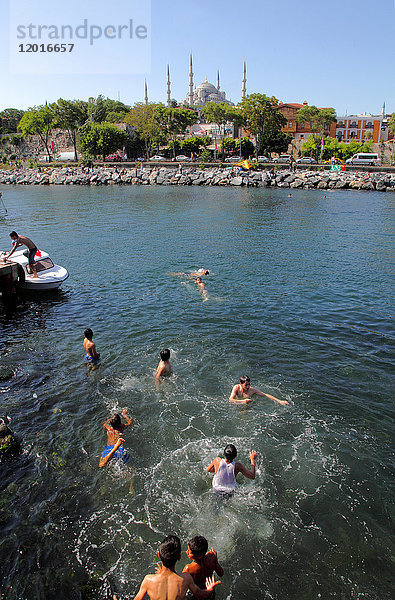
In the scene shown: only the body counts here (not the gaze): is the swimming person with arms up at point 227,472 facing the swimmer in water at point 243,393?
yes

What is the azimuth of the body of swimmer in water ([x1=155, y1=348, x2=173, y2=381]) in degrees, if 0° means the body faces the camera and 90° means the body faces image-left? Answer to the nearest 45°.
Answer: approximately 180°

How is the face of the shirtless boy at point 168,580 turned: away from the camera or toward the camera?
away from the camera

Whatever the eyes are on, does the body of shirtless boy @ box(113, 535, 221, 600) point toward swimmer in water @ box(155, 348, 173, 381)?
yes

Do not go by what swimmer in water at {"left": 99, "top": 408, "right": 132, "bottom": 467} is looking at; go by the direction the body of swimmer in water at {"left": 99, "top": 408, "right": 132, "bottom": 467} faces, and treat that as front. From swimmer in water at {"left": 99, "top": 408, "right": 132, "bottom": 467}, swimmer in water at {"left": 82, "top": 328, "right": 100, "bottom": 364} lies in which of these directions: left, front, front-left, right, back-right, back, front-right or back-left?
front-left

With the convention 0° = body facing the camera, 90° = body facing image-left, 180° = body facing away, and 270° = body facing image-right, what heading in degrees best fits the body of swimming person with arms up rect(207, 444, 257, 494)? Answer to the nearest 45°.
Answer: approximately 180°

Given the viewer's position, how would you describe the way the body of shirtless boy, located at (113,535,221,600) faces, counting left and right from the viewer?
facing away from the viewer

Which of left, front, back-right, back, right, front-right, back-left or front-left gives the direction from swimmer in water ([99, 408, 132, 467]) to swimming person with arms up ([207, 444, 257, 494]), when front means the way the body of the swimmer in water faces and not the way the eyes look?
right

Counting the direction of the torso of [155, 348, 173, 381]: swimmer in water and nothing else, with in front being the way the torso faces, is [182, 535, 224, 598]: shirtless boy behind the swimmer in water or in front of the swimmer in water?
behind

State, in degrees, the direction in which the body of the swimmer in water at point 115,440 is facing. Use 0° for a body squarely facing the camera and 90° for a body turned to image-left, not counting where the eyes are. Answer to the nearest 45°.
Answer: approximately 225°

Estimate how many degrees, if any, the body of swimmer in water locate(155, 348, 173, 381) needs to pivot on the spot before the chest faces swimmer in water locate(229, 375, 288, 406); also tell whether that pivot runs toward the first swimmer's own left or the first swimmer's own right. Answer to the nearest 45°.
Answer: approximately 135° to the first swimmer's own right

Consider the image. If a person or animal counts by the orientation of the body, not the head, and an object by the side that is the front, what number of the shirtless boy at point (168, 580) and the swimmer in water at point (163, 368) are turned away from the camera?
2

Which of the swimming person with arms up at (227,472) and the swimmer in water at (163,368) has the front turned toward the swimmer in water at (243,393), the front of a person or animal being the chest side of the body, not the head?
the swimming person with arms up

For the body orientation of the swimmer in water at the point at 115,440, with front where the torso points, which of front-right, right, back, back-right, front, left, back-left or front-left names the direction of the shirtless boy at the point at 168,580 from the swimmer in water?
back-right
